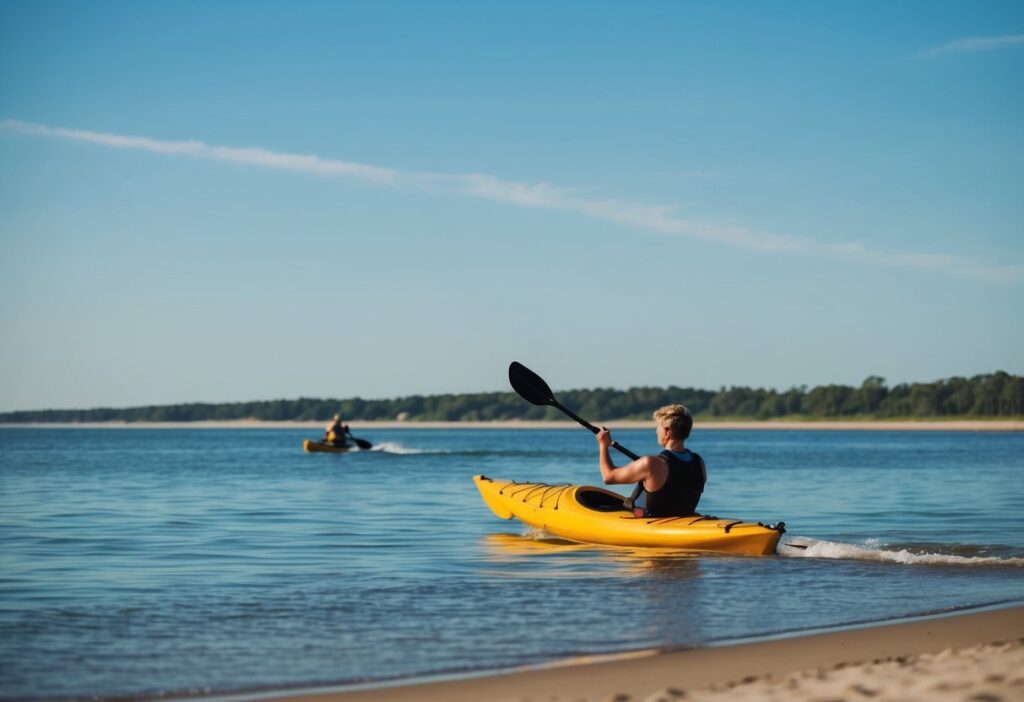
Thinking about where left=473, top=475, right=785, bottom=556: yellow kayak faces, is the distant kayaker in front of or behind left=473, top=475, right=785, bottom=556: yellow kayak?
in front

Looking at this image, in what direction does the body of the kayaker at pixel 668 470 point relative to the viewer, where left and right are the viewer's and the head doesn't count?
facing away from the viewer and to the left of the viewer

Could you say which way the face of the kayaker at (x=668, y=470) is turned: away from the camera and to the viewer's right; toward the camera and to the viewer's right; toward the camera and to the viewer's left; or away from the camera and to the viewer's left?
away from the camera and to the viewer's left

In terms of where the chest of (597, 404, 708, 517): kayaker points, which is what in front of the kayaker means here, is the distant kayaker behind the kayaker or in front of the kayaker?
in front

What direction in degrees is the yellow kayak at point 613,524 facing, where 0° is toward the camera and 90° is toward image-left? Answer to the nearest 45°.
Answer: approximately 135°
